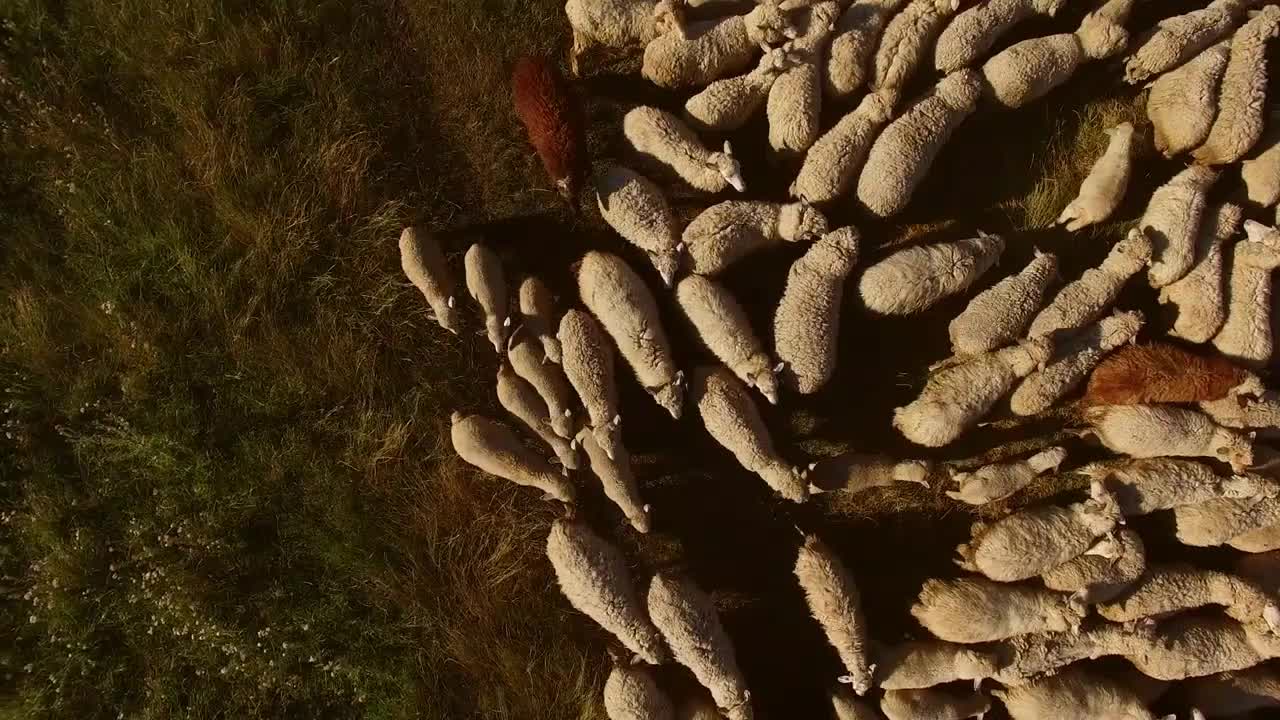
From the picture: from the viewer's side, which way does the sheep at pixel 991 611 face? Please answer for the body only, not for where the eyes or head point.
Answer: to the viewer's right

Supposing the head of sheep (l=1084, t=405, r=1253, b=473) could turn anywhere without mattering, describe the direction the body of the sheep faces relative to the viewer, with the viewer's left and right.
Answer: facing to the right of the viewer

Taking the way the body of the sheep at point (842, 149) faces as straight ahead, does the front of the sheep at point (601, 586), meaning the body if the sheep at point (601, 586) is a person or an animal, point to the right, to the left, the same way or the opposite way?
to the right

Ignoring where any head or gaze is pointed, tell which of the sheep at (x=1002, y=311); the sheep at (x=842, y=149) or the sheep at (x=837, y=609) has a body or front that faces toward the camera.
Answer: the sheep at (x=837, y=609)

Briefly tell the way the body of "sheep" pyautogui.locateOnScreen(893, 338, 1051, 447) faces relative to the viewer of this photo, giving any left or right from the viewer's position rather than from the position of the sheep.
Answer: facing away from the viewer and to the right of the viewer

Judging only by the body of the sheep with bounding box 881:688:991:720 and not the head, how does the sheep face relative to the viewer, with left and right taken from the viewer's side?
facing to the right of the viewer

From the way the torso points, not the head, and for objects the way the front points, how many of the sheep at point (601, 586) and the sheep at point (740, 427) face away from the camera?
0

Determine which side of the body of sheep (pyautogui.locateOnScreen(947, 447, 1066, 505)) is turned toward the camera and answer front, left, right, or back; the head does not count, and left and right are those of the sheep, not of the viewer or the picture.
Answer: right

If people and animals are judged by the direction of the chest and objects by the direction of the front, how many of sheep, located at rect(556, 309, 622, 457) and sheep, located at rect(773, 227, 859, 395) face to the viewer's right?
0
